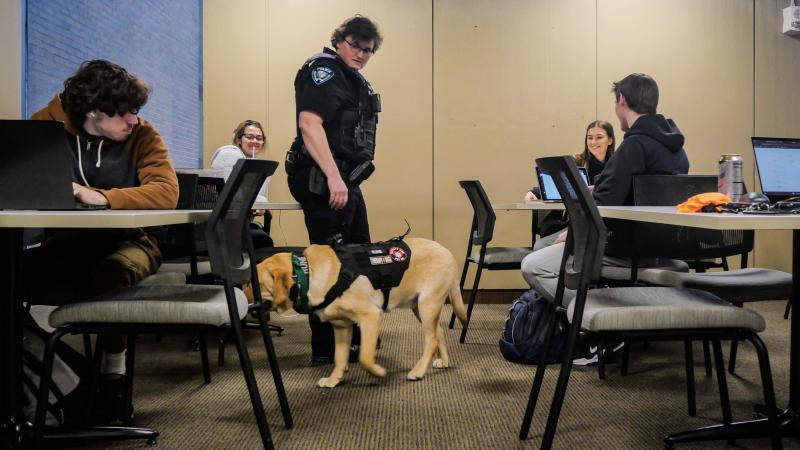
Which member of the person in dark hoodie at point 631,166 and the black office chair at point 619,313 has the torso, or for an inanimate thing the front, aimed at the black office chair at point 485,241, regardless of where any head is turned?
the person in dark hoodie

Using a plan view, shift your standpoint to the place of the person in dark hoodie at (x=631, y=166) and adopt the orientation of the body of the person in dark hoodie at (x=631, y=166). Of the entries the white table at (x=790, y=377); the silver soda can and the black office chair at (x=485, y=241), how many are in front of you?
1

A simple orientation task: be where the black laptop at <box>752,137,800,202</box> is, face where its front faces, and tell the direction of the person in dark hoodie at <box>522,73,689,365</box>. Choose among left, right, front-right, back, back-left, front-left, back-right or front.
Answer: front-right

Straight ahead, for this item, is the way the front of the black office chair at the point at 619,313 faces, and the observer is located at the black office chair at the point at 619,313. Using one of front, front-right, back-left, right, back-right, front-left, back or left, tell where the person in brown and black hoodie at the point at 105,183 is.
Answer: back

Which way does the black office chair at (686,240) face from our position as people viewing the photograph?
facing the viewer and to the right of the viewer

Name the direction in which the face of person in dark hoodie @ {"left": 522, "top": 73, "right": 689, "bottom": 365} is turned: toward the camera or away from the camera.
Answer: away from the camera

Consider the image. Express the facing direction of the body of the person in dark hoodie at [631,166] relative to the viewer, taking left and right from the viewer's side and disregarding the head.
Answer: facing away from the viewer and to the left of the viewer

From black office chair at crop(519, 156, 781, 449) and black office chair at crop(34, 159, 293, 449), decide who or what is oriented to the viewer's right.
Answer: black office chair at crop(519, 156, 781, 449)

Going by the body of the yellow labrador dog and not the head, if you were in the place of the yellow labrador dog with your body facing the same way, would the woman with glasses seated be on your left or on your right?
on your right

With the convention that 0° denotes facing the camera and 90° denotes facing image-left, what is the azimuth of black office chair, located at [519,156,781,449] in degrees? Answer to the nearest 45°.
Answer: approximately 270°
